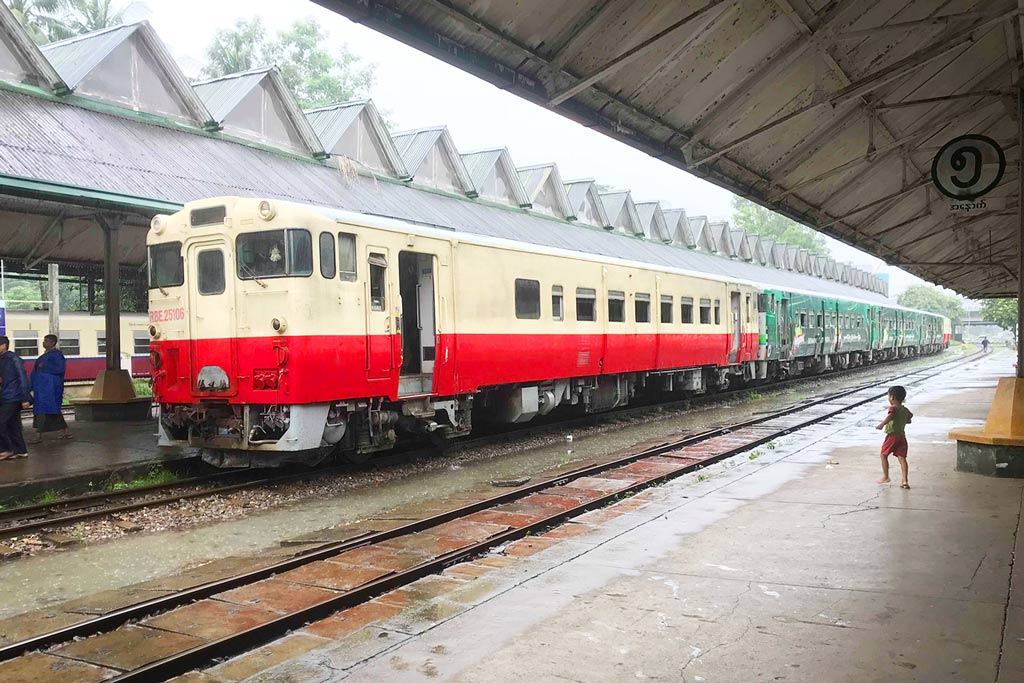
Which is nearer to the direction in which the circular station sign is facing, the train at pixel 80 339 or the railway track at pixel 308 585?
the railway track

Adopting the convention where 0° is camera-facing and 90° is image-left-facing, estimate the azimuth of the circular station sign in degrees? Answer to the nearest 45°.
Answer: approximately 0°

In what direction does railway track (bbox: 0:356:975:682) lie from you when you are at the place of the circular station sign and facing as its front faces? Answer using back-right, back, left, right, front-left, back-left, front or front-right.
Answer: front-right

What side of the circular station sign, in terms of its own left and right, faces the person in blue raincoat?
right

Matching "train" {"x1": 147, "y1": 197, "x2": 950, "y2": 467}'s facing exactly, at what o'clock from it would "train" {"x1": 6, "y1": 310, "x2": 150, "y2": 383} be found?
"train" {"x1": 6, "y1": 310, "x2": 150, "y2": 383} is roughly at 3 o'clock from "train" {"x1": 147, "y1": 197, "x2": 950, "y2": 467}.

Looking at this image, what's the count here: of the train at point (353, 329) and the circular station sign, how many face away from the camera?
0

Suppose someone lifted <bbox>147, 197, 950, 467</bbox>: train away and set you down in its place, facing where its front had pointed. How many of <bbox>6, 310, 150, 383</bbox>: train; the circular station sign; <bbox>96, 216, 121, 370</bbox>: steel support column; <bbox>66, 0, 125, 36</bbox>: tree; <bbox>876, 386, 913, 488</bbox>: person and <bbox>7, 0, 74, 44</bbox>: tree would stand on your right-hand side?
4

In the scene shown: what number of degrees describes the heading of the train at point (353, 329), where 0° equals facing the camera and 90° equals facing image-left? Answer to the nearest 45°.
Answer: approximately 45°

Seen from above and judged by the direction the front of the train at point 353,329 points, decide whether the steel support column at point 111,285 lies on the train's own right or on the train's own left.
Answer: on the train's own right

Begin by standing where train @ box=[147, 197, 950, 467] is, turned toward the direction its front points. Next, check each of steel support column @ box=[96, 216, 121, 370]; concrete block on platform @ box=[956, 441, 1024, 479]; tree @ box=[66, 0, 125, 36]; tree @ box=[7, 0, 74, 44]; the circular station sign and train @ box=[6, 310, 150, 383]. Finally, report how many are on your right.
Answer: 4

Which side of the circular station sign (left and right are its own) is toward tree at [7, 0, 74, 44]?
right

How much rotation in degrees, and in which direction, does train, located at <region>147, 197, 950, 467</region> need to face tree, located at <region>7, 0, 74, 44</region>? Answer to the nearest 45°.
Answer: approximately 90° to its right

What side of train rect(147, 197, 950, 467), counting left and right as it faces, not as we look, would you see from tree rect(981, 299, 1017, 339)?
back
